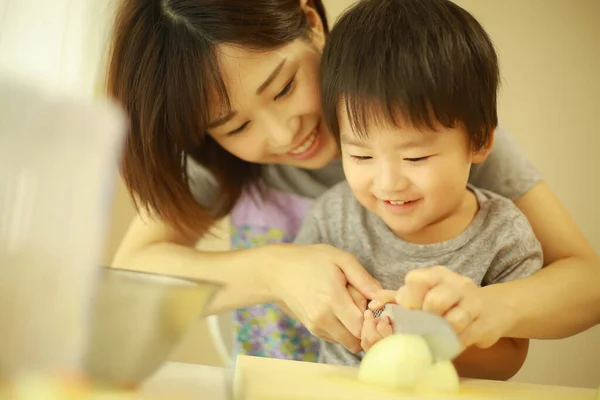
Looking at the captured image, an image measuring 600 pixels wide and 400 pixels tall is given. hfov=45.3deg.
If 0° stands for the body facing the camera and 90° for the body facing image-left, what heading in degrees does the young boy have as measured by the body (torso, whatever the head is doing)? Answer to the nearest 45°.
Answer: approximately 0°

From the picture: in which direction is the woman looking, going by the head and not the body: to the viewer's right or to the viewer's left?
to the viewer's right

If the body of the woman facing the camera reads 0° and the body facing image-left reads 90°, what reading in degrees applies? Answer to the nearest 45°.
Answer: approximately 0°
